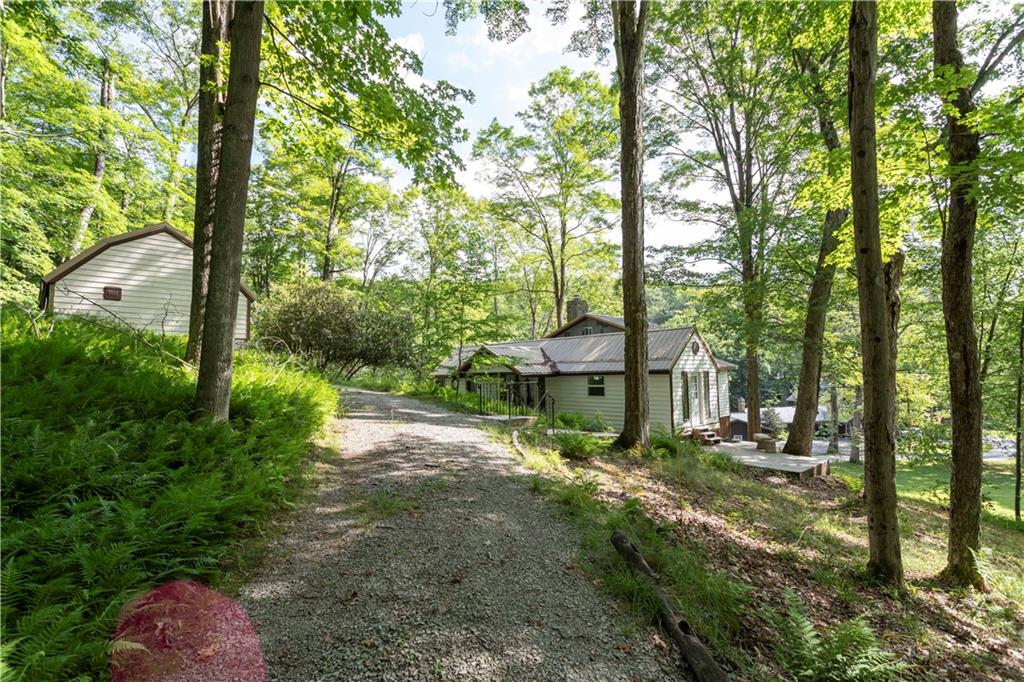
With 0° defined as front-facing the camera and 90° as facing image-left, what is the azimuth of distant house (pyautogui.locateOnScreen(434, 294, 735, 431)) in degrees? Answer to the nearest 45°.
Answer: approximately 315°

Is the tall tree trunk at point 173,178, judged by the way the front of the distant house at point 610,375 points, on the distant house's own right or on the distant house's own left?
on the distant house's own right

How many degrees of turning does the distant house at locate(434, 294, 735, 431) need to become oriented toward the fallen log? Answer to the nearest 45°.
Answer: approximately 45° to its right

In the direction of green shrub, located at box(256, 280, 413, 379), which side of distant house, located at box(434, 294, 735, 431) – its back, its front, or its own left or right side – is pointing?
right

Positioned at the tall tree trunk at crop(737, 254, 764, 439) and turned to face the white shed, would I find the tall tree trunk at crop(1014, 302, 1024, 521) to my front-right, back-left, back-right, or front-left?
back-left
